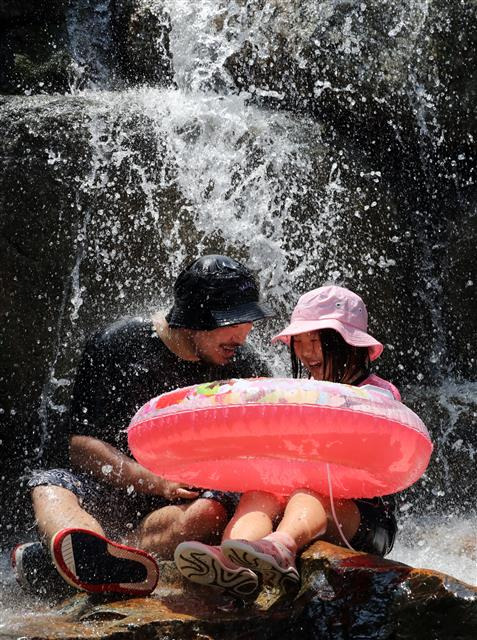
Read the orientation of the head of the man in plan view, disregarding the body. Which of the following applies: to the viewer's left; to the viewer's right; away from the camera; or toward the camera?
to the viewer's right

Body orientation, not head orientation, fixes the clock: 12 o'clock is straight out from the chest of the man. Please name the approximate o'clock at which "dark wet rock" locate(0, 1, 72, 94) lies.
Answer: The dark wet rock is roughly at 7 o'clock from the man.

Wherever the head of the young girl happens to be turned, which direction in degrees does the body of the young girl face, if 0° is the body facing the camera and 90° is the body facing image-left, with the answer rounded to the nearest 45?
approximately 45°

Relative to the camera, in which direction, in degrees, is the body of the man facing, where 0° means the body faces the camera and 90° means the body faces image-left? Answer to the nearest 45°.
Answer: approximately 315°

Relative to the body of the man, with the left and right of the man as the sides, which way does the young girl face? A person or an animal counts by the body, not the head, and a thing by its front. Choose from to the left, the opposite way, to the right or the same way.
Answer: to the right

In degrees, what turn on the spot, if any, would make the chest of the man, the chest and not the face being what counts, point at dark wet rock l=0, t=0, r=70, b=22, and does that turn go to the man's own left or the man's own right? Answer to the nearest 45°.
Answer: approximately 135° to the man's own left

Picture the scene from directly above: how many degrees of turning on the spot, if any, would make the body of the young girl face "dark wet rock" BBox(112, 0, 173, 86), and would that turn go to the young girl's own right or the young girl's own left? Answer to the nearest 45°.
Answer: approximately 135° to the young girl's own right
